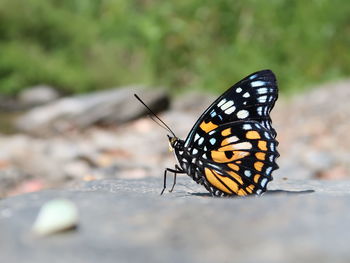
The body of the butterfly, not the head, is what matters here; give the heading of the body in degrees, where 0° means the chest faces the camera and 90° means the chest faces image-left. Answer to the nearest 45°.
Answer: approximately 90°

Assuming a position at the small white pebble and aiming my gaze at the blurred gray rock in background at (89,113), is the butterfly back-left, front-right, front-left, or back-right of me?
front-right
